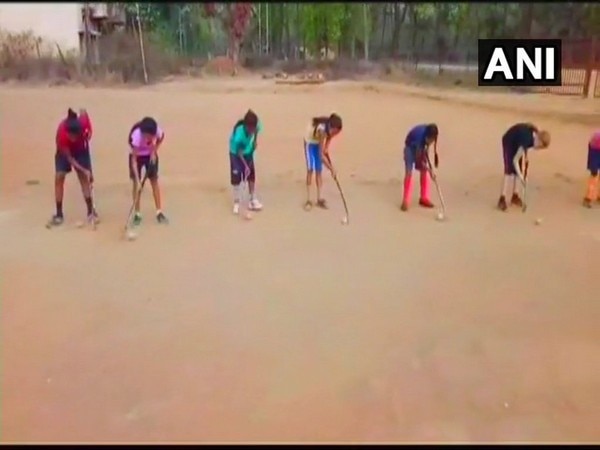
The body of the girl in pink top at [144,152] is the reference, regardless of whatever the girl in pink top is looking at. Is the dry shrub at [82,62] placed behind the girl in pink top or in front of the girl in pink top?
behind

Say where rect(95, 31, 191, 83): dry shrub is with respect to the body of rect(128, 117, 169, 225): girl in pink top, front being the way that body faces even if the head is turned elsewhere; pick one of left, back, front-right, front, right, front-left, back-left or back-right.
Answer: back

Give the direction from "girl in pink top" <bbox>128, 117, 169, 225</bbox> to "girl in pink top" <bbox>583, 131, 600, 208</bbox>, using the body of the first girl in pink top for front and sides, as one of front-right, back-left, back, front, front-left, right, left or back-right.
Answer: left

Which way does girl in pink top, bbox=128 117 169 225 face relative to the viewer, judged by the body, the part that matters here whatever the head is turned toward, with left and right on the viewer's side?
facing the viewer

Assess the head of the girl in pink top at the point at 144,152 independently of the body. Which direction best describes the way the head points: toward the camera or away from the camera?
toward the camera

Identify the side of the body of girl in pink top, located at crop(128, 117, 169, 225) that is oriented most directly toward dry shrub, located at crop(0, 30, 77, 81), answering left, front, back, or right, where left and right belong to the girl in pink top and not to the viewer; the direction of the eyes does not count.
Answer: back

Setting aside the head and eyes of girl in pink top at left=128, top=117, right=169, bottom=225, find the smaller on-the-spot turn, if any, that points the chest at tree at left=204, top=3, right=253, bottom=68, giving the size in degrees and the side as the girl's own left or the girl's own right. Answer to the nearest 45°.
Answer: approximately 180°

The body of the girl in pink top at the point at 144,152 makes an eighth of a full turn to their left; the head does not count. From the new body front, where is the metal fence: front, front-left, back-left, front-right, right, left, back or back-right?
left

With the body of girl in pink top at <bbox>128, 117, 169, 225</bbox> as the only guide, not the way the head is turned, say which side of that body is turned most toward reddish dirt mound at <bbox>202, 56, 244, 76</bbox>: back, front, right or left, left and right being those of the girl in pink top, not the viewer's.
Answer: back
